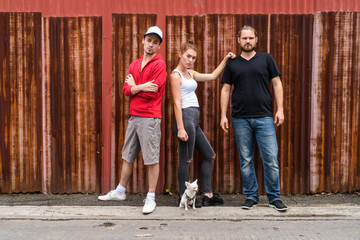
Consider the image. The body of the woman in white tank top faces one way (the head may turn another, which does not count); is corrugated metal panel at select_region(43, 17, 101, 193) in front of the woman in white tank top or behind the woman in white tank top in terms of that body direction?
behind

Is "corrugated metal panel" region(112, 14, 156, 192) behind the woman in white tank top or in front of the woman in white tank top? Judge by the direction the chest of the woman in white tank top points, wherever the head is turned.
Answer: behind

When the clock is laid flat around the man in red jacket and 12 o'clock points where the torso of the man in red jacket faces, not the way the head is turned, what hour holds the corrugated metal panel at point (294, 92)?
The corrugated metal panel is roughly at 7 o'clock from the man in red jacket.

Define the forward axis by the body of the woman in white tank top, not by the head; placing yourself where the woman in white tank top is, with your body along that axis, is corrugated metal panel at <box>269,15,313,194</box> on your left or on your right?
on your left

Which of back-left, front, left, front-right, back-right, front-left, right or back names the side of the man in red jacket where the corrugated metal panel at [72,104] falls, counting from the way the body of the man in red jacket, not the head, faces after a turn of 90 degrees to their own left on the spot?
back

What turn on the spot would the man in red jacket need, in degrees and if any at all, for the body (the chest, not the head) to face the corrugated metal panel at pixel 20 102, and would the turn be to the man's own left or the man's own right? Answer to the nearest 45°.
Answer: approximately 90° to the man's own right

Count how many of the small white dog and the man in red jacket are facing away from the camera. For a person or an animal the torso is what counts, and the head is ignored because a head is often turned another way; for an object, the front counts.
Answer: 0

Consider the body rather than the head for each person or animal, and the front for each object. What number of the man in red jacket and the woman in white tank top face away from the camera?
0

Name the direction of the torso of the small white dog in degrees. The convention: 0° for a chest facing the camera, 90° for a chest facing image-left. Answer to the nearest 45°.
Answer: approximately 315°
